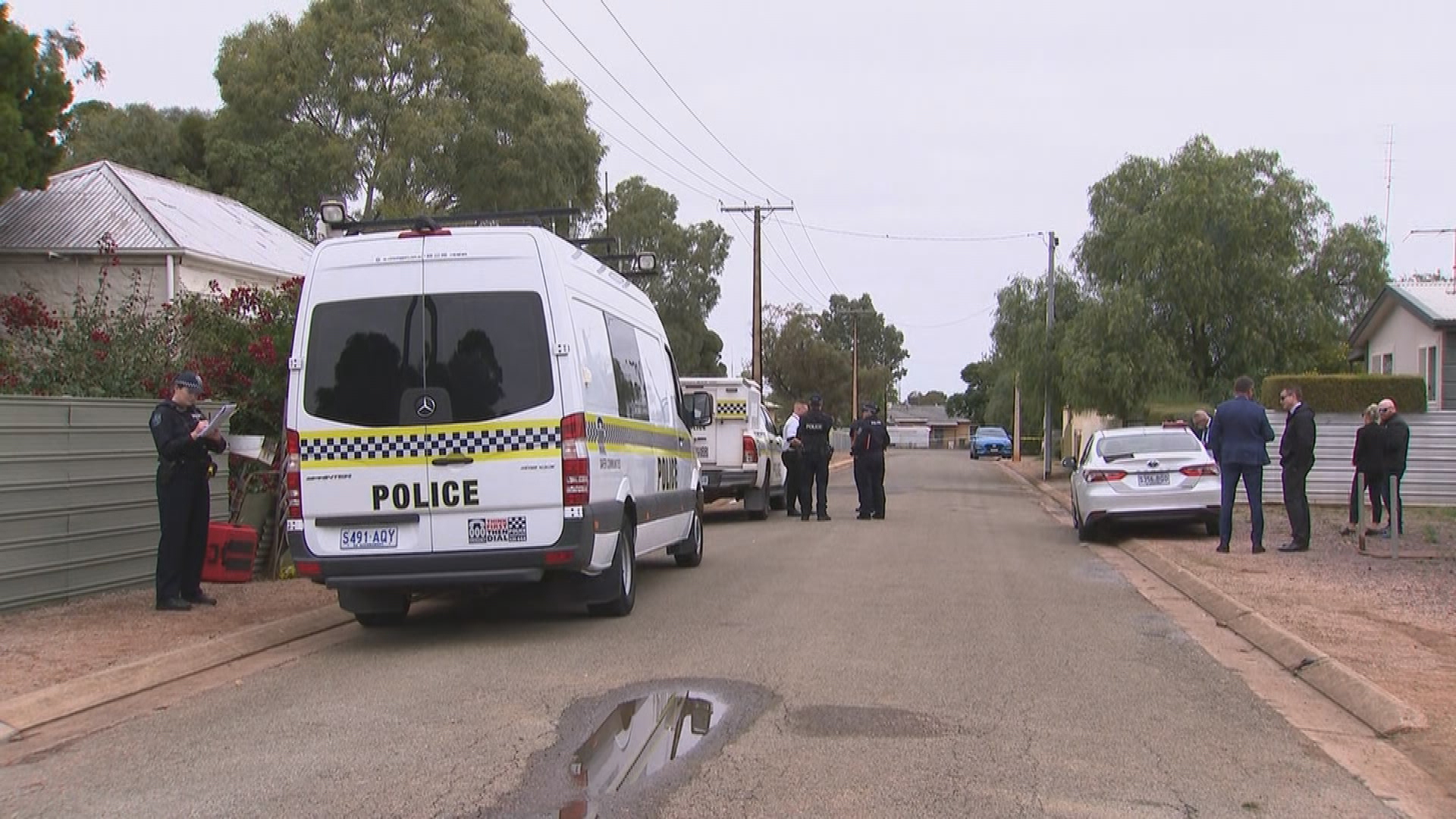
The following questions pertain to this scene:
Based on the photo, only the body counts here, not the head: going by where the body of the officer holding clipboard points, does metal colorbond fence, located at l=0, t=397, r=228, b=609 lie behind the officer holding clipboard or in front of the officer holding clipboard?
behind

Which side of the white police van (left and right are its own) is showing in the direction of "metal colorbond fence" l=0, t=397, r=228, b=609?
left

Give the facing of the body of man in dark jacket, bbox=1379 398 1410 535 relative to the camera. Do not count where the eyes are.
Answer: to the viewer's left

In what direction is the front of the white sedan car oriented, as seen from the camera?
facing away from the viewer

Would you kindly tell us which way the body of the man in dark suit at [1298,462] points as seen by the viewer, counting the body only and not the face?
to the viewer's left

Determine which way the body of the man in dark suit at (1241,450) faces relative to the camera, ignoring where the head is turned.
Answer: away from the camera

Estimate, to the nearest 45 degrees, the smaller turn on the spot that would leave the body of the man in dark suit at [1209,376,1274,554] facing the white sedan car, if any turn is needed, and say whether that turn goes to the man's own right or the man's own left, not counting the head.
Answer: approximately 45° to the man's own left
